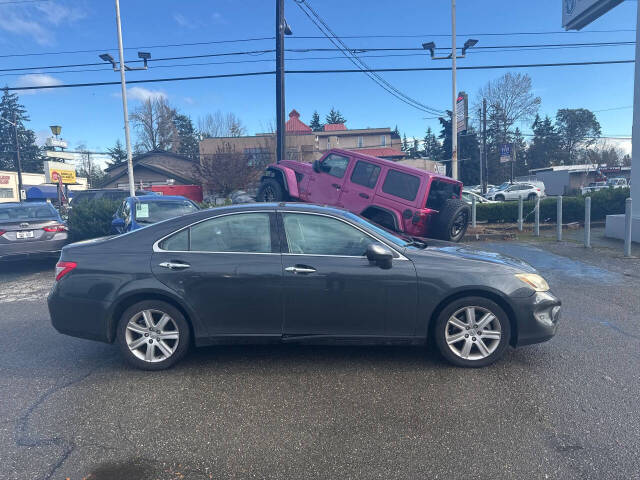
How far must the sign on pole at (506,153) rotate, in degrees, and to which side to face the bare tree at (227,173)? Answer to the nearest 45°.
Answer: approximately 90° to its right

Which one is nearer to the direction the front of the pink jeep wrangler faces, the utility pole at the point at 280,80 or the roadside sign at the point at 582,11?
the utility pole

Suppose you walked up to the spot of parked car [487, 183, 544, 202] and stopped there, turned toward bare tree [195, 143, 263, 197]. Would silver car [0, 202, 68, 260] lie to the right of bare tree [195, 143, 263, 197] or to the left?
left

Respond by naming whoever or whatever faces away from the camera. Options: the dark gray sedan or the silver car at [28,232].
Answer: the silver car

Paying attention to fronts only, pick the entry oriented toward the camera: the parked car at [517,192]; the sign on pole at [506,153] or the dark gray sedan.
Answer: the sign on pole

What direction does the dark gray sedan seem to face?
to the viewer's right

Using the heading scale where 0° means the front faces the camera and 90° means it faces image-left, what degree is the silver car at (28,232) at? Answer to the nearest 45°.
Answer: approximately 180°

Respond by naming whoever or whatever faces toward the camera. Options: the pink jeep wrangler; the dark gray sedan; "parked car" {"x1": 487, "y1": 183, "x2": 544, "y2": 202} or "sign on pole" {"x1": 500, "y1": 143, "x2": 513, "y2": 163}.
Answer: the sign on pole

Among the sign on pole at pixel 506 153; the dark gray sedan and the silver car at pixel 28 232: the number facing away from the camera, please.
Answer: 1

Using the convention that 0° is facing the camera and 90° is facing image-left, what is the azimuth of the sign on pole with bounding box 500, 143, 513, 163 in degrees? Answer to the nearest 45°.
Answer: approximately 0°

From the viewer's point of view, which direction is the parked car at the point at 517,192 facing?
to the viewer's left

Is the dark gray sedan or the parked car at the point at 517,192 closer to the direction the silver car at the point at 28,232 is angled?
the parked car

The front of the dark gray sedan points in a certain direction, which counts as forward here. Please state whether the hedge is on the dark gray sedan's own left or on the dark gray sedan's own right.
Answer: on the dark gray sedan's own left

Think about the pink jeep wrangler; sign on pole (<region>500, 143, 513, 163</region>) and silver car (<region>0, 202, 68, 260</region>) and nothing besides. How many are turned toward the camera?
1
